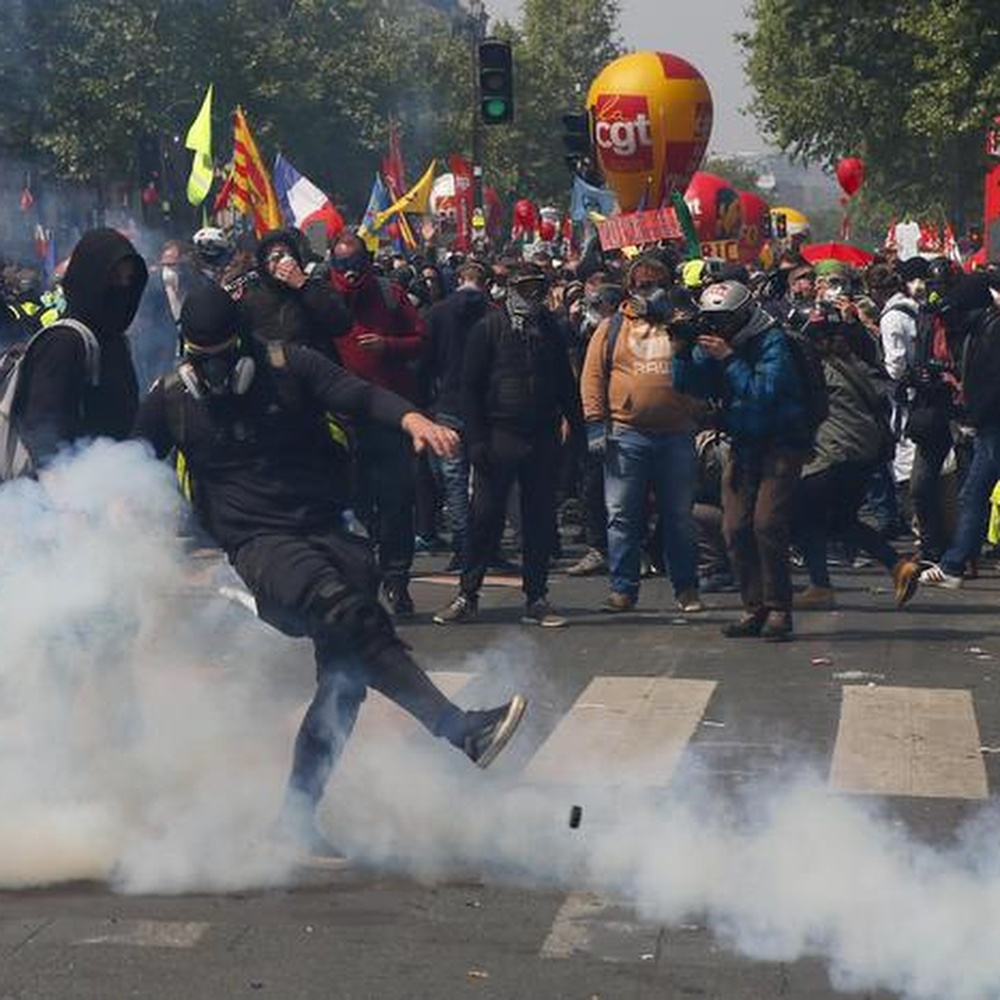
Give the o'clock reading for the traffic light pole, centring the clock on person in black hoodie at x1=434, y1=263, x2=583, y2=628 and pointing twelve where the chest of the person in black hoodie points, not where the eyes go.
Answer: The traffic light pole is roughly at 6 o'clock from the person in black hoodie.

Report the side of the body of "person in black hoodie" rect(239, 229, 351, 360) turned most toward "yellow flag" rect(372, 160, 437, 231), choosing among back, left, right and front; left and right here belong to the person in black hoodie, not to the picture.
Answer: back

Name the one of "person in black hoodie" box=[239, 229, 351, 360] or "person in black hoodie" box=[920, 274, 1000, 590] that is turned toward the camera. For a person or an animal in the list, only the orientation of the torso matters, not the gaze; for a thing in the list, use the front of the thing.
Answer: "person in black hoodie" box=[239, 229, 351, 360]

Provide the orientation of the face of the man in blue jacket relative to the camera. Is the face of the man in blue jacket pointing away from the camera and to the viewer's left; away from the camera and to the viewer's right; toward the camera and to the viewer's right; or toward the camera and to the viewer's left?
toward the camera and to the viewer's left

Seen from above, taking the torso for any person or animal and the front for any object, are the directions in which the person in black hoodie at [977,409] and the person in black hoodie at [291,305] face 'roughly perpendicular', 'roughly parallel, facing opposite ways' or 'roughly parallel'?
roughly perpendicular

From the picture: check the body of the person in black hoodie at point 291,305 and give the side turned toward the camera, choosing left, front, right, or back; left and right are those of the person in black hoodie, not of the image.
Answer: front

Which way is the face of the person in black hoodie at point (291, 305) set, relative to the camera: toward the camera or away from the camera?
toward the camera

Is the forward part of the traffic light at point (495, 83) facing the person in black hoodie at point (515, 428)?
yes

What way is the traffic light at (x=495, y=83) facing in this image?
toward the camera

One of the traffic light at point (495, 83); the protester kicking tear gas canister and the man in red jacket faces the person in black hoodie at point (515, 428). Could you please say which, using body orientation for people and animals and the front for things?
the traffic light

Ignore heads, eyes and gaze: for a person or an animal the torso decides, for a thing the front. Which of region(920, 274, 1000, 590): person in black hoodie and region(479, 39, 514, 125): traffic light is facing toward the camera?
the traffic light

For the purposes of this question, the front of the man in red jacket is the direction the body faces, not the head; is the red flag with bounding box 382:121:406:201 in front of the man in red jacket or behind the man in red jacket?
behind

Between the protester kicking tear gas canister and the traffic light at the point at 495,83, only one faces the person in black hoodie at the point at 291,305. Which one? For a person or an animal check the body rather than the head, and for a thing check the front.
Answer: the traffic light

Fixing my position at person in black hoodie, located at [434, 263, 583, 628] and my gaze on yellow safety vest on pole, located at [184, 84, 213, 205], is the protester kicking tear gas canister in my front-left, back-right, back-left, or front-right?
back-left

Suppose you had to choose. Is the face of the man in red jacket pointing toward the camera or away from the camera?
toward the camera

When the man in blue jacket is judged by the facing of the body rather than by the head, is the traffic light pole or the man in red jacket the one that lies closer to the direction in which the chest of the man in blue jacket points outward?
the man in red jacket

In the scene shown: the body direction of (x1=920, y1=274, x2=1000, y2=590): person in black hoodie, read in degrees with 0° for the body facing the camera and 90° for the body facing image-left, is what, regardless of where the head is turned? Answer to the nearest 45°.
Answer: approximately 90°
